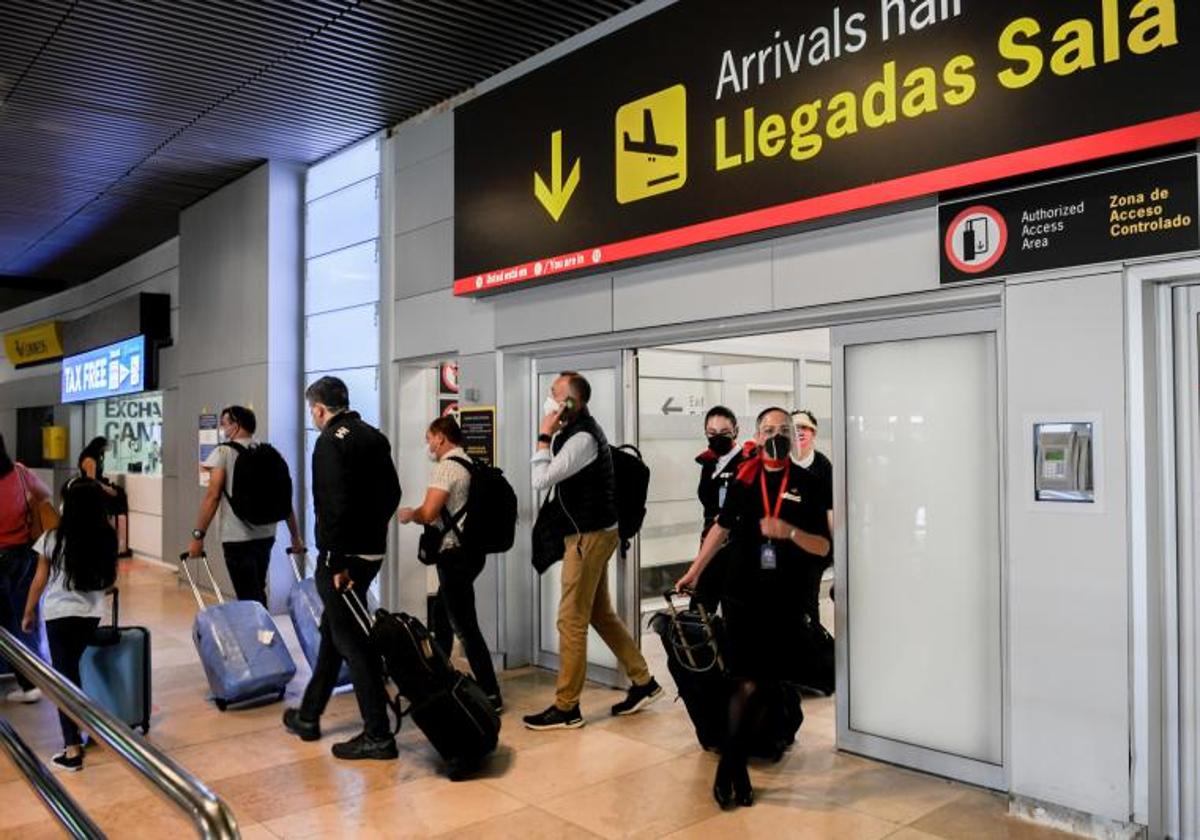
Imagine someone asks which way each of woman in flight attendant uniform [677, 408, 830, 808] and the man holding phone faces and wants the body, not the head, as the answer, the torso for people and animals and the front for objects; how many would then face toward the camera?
1

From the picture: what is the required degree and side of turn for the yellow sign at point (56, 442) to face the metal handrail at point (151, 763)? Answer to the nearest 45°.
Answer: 0° — it already faces it

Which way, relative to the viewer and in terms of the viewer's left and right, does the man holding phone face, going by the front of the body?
facing to the left of the viewer

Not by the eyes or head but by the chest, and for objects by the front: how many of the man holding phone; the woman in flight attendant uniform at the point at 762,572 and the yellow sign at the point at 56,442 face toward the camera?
2

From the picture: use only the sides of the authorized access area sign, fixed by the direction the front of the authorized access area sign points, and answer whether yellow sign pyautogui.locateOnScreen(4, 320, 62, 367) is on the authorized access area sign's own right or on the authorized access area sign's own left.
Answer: on the authorized access area sign's own right

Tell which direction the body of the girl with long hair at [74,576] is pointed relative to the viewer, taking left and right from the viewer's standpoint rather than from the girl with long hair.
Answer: facing away from the viewer and to the left of the viewer

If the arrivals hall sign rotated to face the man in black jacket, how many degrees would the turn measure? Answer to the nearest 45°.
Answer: approximately 45° to its right

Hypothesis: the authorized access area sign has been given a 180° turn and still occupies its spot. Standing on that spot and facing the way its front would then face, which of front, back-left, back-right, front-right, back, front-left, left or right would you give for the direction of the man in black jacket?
back-left

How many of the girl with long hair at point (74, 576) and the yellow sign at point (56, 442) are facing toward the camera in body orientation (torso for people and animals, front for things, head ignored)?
1

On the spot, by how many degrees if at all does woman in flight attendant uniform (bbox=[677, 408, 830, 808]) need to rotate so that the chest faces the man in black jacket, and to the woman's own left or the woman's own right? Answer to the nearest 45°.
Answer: approximately 90° to the woman's own right

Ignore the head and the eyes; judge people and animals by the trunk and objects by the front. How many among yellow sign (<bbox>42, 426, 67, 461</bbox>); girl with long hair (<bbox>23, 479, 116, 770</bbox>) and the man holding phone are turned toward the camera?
1
